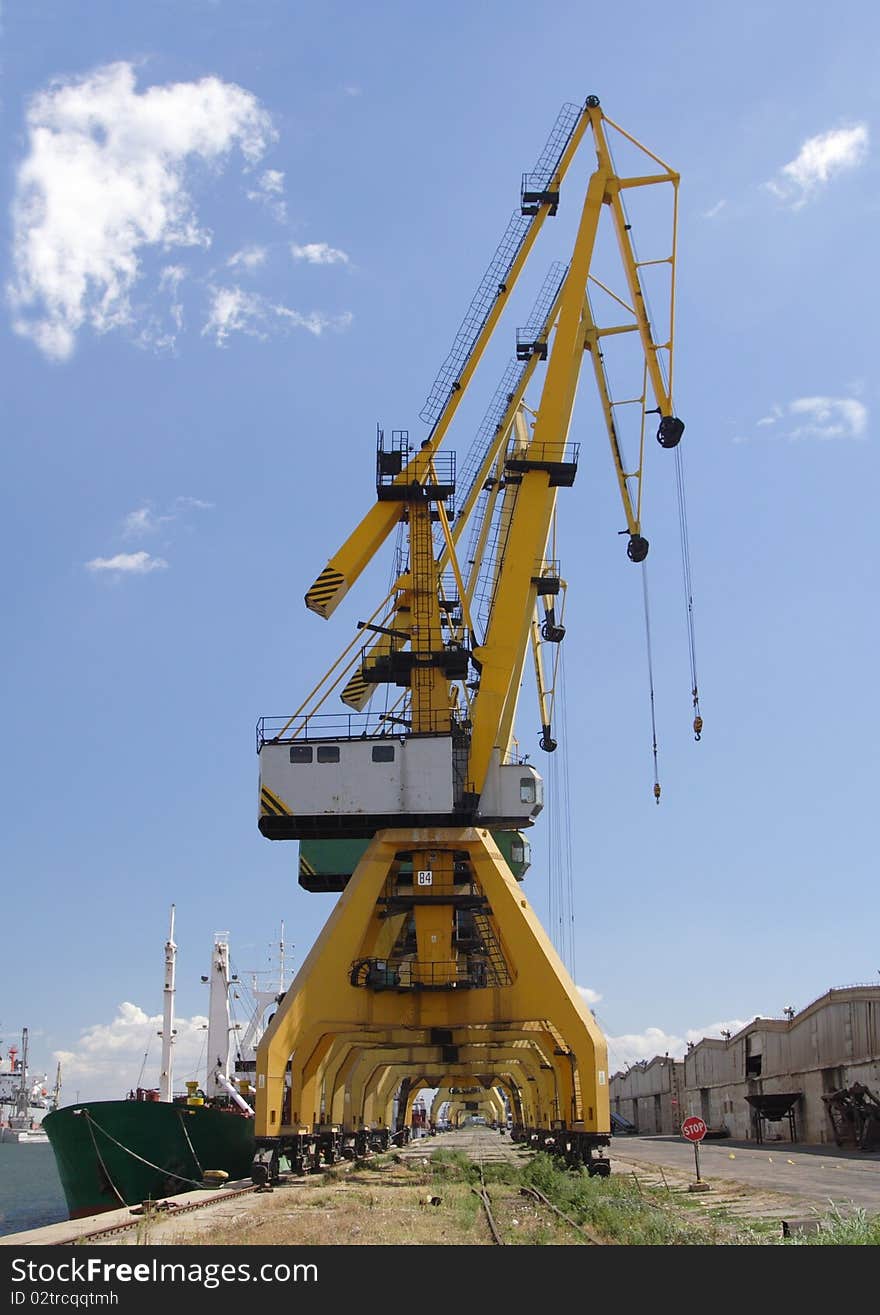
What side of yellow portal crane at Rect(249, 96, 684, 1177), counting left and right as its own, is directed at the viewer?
right

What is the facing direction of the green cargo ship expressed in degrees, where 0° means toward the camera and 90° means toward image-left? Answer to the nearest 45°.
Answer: approximately 45°

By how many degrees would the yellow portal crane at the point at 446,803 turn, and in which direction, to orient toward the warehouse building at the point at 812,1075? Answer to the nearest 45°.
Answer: approximately 45° to its left

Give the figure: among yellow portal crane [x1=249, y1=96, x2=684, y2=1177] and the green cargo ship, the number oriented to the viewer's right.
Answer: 1

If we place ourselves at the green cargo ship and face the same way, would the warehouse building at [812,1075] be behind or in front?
behind

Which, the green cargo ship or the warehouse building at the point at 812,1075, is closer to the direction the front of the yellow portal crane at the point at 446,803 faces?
the warehouse building

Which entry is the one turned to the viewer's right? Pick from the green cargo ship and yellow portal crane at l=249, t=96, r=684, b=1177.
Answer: the yellow portal crane
